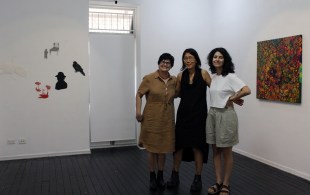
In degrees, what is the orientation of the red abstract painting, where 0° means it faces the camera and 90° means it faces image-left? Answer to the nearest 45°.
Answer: approximately 45°

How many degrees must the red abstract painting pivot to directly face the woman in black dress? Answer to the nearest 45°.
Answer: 0° — it already faces them

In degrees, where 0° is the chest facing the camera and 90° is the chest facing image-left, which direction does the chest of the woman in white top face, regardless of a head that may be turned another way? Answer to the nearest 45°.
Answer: approximately 45°

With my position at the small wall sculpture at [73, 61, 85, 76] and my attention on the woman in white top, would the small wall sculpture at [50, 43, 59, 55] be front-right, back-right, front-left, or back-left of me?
back-right

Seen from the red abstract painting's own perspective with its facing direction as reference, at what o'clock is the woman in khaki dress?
The woman in khaki dress is roughly at 12 o'clock from the red abstract painting.

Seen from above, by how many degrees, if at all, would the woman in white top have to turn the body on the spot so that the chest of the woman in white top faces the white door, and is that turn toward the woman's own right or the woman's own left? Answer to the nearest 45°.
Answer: approximately 90° to the woman's own right

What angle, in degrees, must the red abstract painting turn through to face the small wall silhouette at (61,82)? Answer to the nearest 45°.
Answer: approximately 45° to its right

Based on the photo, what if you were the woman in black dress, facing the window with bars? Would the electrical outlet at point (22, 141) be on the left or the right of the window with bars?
left
